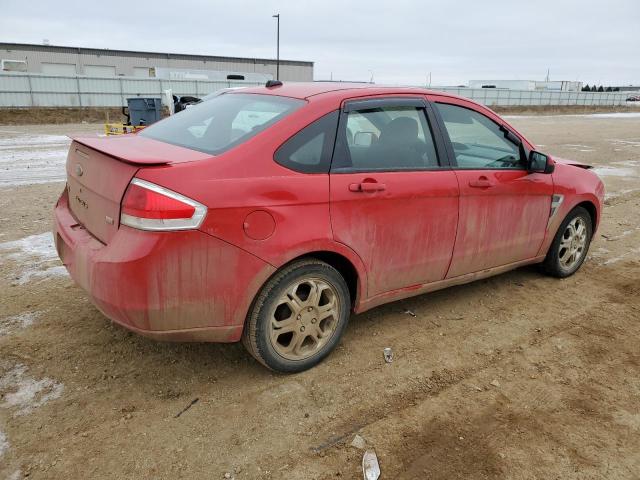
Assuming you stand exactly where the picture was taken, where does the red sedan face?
facing away from the viewer and to the right of the viewer

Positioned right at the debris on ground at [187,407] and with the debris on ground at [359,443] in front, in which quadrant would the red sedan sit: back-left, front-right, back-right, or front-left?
front-left

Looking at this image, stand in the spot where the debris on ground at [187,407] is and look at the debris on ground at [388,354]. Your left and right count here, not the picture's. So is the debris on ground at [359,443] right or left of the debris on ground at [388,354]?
right

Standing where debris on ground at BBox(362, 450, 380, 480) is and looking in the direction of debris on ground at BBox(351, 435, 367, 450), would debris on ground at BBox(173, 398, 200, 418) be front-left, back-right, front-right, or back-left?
front-left

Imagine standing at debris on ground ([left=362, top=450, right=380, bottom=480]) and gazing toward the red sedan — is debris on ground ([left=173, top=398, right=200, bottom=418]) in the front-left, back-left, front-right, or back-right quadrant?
front-left

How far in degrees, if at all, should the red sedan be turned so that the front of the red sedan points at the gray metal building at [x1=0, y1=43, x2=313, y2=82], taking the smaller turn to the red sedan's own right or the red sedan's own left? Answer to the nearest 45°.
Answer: approximately 90° to the red sedan's own left
